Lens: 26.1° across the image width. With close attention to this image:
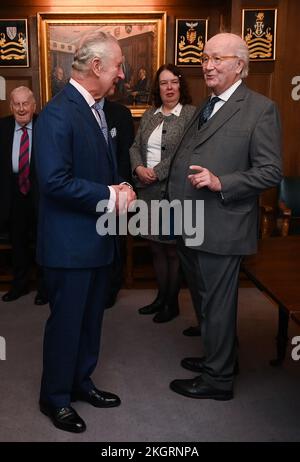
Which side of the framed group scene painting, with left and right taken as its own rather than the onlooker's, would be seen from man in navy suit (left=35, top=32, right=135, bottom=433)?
front

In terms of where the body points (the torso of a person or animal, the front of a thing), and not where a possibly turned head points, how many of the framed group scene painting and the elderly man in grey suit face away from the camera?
0

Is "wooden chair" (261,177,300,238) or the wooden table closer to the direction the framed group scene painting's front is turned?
the wooden table

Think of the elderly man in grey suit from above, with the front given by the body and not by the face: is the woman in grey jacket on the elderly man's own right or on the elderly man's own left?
on the elderly man's own right

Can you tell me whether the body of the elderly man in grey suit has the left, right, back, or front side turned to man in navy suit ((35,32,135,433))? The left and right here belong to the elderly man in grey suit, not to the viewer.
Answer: front

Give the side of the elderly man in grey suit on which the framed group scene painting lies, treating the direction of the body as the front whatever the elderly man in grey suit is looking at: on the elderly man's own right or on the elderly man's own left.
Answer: on the elderly man's own right

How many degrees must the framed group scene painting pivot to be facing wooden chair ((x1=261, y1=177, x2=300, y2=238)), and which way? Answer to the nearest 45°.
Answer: approximately 90° to its left

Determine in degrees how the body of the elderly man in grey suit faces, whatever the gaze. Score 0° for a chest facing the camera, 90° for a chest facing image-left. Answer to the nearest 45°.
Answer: approximately 45°

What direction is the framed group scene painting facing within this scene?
toward the camera

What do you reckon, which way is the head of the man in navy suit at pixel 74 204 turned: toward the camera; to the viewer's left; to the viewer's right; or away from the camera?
to the viewer's right
